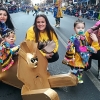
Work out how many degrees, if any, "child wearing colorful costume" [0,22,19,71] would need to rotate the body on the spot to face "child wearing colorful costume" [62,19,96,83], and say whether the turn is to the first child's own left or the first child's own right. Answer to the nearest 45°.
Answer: approximately 45° to the first child's own left
